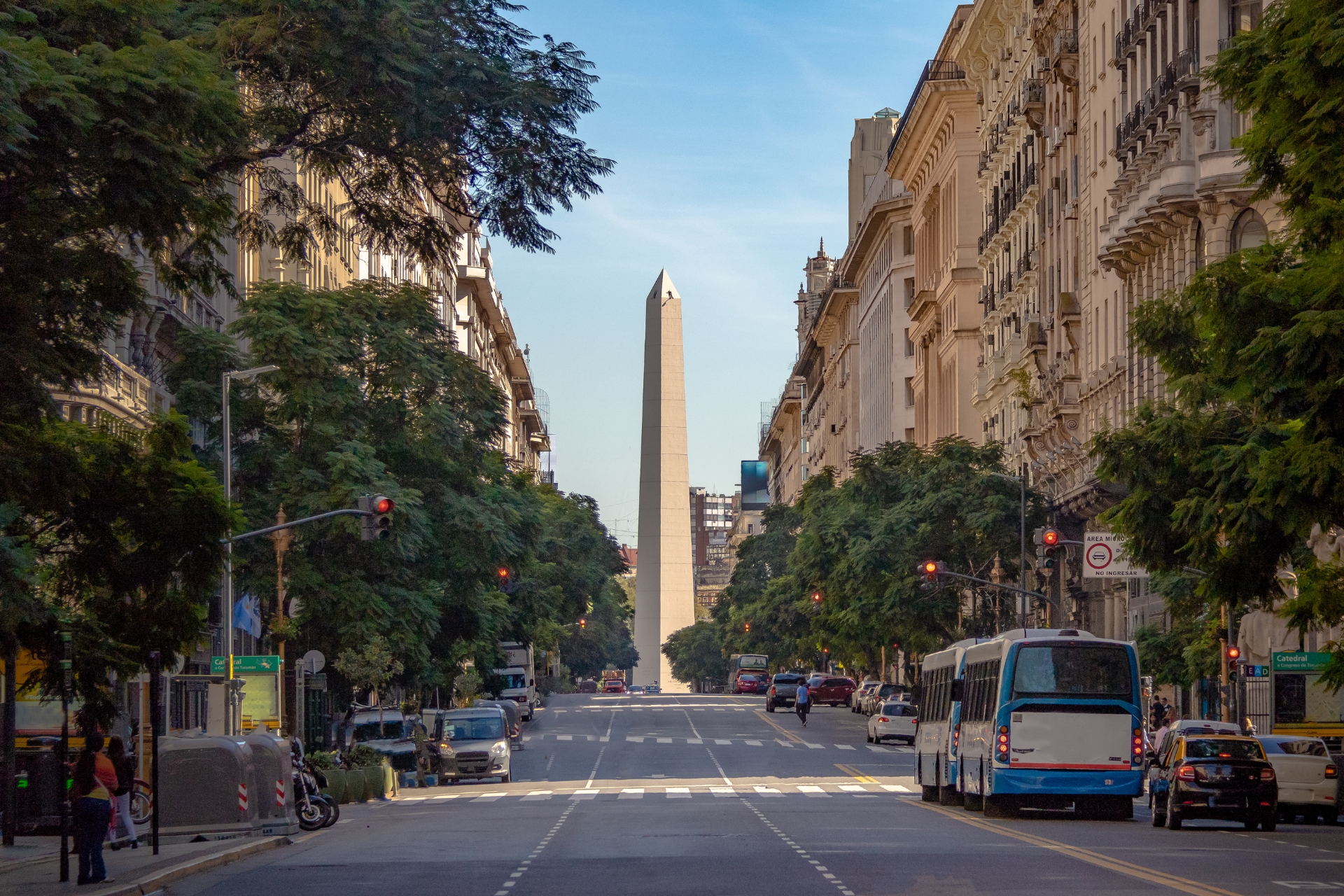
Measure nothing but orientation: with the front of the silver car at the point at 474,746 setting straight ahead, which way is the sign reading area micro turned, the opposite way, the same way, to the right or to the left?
the same way

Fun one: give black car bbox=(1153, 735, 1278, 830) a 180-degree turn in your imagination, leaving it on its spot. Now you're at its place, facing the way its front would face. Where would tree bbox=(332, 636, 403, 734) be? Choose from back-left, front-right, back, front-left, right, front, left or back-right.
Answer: back-right

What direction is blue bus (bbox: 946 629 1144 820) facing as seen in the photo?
away from the camera

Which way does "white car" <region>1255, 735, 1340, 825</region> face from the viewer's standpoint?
away from the camera

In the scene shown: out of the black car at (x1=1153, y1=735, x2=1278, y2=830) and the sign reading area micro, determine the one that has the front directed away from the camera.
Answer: the black car

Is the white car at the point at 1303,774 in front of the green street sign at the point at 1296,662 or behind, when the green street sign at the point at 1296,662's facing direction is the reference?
in front

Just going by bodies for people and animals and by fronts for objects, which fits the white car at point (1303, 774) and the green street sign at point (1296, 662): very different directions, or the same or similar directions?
very different directions

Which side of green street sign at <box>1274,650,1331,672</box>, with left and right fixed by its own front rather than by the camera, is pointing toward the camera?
front

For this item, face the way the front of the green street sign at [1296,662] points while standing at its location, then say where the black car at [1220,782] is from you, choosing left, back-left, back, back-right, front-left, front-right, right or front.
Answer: front

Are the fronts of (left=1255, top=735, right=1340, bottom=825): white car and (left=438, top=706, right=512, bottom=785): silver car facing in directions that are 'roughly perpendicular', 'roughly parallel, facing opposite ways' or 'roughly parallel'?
roughly parallel, facing opposite ways

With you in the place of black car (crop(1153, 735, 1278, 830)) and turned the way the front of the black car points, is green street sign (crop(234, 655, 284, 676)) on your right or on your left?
on your left

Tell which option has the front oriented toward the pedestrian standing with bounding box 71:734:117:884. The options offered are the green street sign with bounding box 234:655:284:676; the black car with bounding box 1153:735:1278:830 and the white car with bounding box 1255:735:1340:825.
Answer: the green street sign

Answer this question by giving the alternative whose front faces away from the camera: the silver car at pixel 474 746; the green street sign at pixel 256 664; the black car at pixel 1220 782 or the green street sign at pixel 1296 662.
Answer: the black car

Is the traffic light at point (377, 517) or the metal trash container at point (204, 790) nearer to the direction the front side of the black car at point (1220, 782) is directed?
the traffic light

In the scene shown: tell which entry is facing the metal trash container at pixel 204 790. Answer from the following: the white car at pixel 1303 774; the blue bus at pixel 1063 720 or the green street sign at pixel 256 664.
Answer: the green street sign

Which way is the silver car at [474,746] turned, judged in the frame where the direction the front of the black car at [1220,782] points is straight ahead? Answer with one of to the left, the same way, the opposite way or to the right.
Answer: the opposite way

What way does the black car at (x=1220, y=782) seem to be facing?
away from the camera
